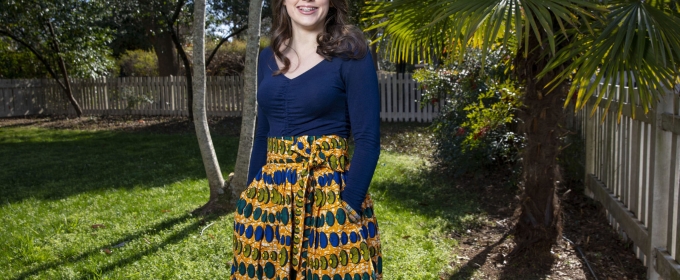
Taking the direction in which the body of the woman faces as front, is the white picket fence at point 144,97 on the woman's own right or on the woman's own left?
on the woman's own right

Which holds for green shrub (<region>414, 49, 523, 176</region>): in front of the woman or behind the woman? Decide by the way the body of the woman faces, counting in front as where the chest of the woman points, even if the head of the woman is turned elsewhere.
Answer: behind

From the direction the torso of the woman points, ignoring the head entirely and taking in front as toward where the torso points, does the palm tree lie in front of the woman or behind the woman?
behind

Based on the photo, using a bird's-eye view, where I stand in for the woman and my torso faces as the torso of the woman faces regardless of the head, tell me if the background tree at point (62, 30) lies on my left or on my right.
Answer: on my right
